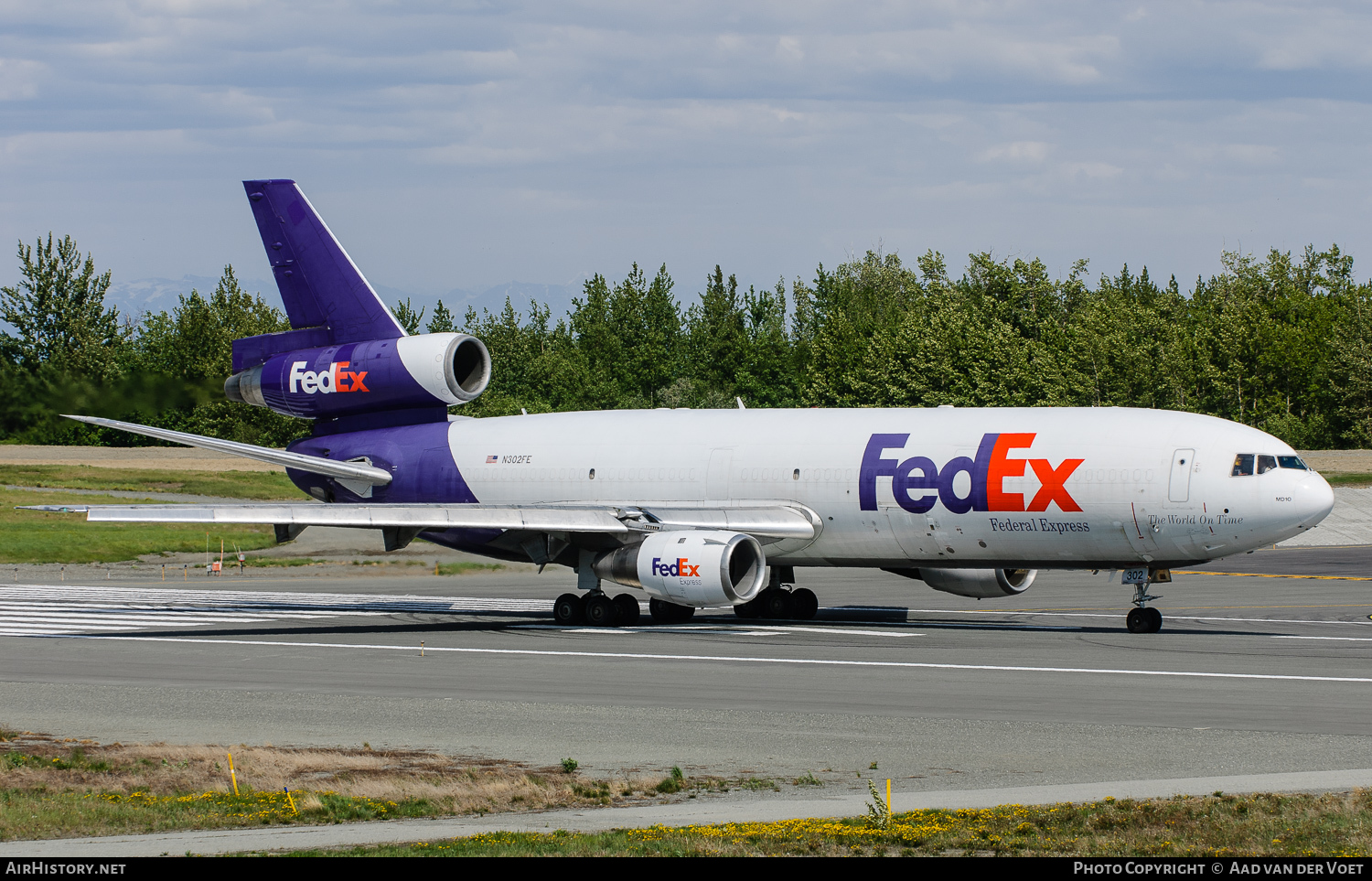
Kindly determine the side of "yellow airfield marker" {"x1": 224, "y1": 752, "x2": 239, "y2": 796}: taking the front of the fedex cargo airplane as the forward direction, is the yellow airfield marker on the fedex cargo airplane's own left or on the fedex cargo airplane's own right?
on the fedex cargo airplane's own right

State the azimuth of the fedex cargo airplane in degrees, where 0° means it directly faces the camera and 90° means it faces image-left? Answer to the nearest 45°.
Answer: approximately 315°
